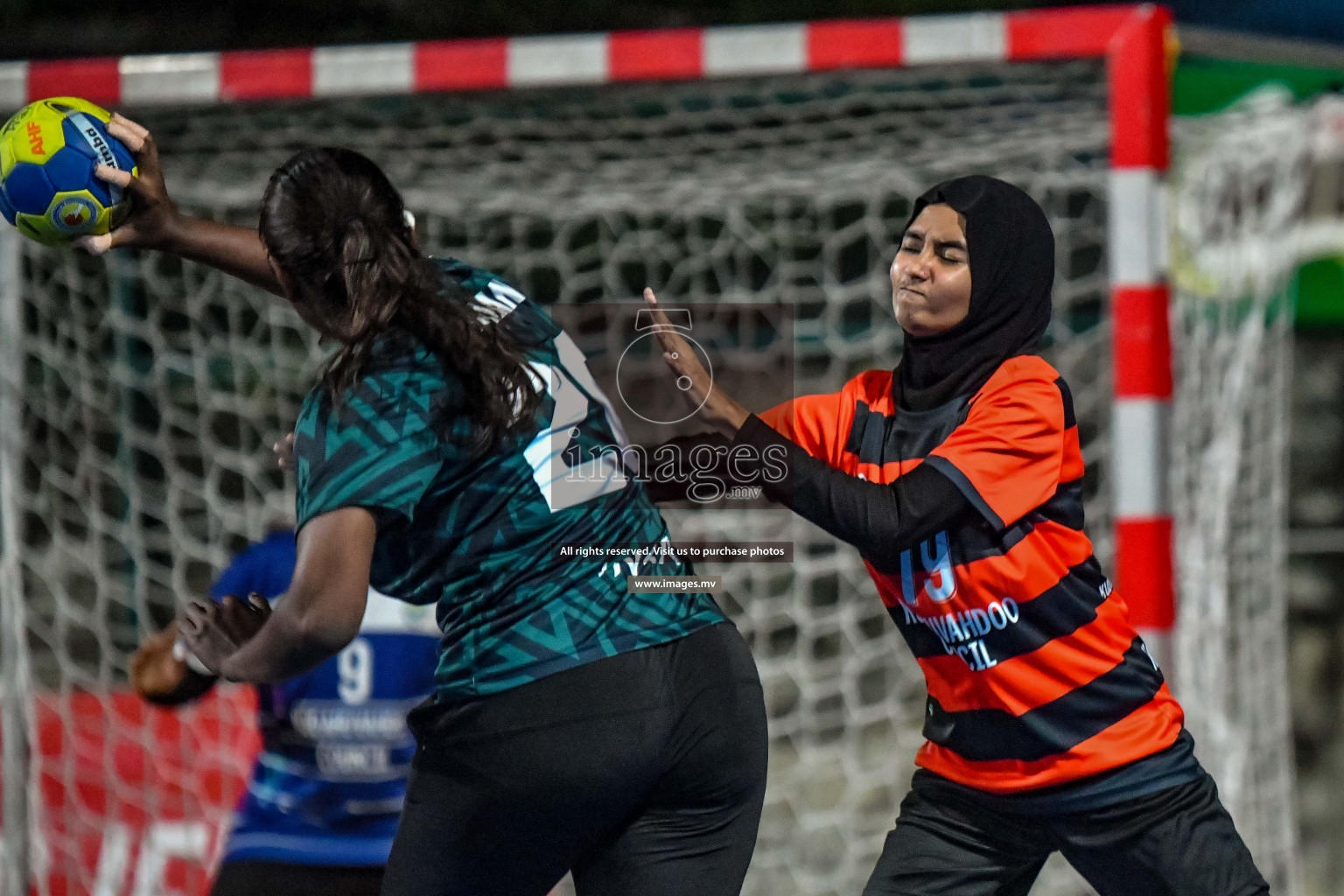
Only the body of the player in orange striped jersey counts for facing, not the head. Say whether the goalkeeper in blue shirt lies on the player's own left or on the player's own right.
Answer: on the player's own right

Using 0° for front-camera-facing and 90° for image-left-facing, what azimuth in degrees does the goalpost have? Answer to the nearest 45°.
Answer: approximately 45°

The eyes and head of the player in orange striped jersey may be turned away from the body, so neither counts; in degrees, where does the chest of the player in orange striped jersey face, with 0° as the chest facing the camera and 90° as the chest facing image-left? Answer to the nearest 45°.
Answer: approximately 45°

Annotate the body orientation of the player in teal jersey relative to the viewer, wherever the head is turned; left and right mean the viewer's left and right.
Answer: facing away from the viewer and to the left of the viewer

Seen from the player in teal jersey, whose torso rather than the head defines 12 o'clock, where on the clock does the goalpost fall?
The goalpost is roughly at 2 o'clock from the player in teal jersey.

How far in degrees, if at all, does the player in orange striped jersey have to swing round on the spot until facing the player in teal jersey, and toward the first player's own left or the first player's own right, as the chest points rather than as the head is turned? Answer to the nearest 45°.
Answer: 0° — they already face them
